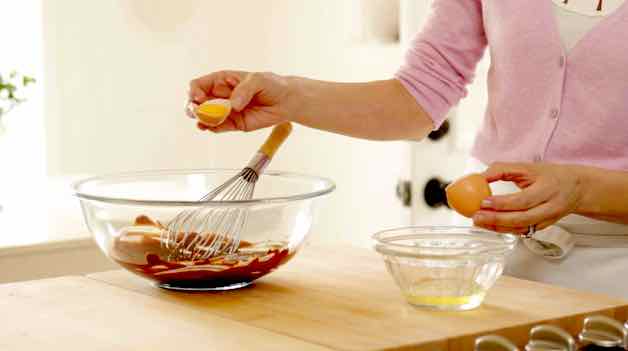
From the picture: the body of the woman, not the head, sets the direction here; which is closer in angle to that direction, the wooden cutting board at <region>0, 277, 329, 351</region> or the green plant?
the wooden cutting board

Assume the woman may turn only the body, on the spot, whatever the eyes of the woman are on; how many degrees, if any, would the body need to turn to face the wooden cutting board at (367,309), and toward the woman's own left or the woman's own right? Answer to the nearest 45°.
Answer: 0° — they already face it

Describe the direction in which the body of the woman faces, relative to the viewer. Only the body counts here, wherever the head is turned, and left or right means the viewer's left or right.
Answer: facing the viewer and to the left of the viewer

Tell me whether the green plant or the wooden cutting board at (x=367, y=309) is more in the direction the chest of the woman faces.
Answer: the wooden cutting board

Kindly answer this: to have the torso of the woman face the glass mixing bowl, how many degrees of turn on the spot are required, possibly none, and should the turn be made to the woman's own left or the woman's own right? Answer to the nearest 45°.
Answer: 0° — they already face it

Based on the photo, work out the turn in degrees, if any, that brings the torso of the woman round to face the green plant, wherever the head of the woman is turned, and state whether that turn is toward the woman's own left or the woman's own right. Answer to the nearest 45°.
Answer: approximately 90° to the woman's own right

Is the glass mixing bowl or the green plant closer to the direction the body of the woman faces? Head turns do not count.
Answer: the glass mixing bowl
